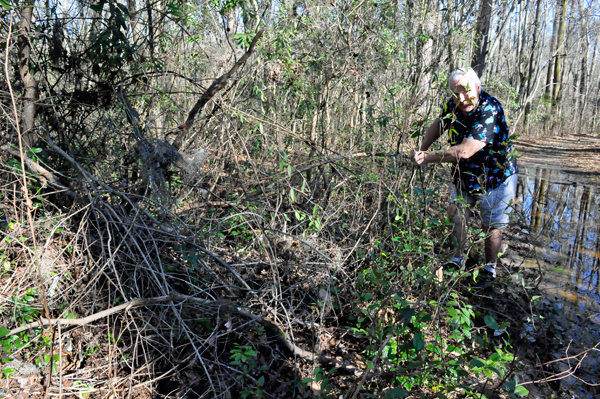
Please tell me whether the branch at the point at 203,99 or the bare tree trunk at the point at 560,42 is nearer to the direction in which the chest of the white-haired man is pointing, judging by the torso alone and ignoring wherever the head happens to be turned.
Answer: the branch

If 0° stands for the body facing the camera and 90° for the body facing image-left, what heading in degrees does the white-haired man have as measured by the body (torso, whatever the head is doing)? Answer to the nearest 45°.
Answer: approximately 45°

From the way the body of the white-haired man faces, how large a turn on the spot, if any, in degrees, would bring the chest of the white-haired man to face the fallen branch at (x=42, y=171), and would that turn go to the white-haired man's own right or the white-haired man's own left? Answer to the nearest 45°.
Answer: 0° — they already face it

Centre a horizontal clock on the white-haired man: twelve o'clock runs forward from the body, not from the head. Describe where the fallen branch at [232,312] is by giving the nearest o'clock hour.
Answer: The fallen branch is roughly at 12 o'clock from the white-haired man.

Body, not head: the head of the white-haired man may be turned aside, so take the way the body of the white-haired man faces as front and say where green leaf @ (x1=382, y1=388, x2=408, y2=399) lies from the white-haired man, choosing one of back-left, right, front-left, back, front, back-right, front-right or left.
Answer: front-left

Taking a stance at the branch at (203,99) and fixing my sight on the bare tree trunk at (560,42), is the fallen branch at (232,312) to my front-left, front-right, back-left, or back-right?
back-right

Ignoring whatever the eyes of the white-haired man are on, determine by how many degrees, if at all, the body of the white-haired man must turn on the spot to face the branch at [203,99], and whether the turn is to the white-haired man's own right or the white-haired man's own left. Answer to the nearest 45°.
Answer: approximately 45° to the white-haired man's own right

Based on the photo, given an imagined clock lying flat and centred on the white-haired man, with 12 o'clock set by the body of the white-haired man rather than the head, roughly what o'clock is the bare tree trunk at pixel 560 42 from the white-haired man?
The bare tree trunk is roughly at 5 o'clock from the white-haired man.
